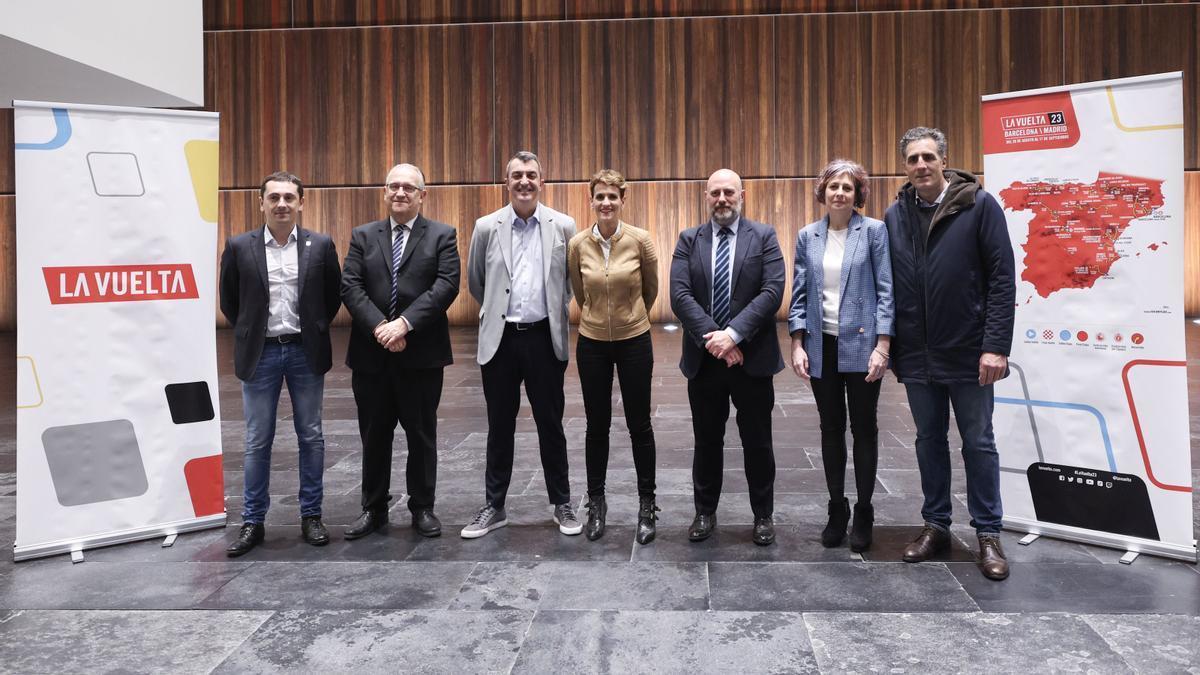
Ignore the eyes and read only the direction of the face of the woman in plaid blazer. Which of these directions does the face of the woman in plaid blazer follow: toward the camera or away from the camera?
toward the camera

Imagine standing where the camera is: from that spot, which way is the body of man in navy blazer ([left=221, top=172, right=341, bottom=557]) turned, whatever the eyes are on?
toward the camera

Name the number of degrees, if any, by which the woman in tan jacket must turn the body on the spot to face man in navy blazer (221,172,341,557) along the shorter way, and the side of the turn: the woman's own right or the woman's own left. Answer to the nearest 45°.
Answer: approximately 90° to the woman's own right

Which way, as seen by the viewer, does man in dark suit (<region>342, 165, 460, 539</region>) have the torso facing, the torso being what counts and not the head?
toward the camera

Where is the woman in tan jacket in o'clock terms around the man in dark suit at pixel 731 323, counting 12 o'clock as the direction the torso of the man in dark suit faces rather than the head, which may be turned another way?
The woman in tan jacket is roughly at 3 o'clock from the man in dark suit.

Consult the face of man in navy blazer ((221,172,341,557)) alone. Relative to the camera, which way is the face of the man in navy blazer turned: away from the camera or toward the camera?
toward the camera

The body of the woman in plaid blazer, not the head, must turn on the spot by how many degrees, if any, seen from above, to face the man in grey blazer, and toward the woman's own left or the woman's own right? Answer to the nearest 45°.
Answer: approximately 90° to the woman's own right

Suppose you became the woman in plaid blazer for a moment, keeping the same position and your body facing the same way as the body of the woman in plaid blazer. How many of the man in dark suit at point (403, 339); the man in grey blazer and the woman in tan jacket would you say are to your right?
3

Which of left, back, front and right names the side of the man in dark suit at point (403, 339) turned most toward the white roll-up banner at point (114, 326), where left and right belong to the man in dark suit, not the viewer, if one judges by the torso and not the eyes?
right

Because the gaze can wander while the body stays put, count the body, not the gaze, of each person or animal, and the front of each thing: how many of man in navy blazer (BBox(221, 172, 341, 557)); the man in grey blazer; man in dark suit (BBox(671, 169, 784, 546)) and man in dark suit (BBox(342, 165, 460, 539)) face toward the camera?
4

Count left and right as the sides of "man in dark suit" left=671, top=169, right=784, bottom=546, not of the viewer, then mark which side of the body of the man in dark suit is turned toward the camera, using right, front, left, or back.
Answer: front

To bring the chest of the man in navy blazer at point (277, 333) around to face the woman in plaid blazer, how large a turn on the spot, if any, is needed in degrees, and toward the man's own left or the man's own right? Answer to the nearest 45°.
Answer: approximately 45° to the man's own left

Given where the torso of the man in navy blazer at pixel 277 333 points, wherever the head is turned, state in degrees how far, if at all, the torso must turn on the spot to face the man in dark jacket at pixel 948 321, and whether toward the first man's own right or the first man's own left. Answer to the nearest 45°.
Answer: approximately 45° to the first man's own left

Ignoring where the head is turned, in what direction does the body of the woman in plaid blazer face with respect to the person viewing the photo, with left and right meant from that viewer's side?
facing the viewer
